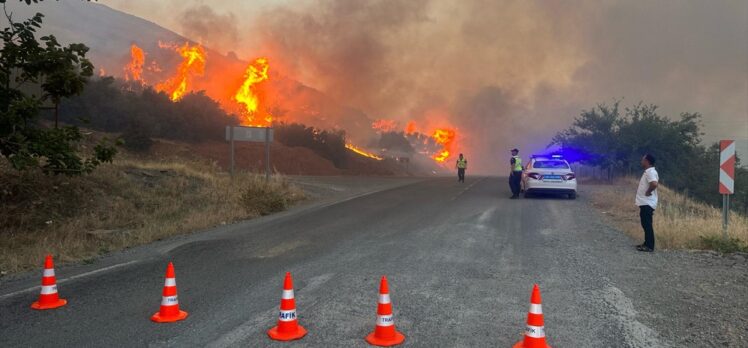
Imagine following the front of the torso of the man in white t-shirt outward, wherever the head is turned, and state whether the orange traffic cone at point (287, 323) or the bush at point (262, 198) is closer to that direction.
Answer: the bush

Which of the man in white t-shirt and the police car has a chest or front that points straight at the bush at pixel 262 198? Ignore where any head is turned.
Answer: the man in white t-shirt

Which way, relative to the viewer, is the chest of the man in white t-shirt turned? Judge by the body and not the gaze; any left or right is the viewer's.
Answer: facing to the left of the viewer

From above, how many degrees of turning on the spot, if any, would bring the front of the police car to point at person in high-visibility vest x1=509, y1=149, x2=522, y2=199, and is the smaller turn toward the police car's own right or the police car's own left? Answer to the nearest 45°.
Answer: approximately 90° to the police car's own left

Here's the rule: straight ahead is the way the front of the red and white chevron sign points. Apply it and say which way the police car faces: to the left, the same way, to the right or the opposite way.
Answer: the opposite way

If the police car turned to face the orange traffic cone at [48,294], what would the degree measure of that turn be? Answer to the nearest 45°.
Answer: approximately 180°

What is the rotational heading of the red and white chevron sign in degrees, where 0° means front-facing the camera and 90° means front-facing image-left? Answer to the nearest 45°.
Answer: approximately 0°

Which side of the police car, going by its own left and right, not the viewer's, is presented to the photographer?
back

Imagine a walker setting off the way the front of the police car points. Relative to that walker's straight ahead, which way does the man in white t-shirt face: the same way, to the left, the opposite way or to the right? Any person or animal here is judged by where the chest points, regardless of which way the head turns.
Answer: to the left

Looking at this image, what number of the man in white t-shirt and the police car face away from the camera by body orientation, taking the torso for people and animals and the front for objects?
1
